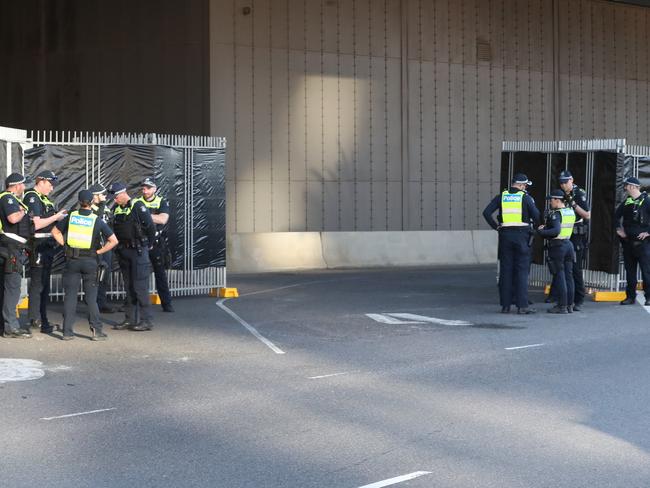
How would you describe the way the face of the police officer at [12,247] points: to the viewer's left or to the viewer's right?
to the viewer's right

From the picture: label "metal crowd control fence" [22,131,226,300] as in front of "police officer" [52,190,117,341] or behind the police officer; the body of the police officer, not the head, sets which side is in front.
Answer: in front

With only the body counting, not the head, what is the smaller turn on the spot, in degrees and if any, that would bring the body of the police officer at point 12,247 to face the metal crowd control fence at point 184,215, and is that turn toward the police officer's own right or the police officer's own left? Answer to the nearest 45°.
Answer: approximately 45° to the police officer's own left

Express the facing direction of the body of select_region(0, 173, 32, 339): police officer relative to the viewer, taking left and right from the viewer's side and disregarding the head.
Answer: facing to the right of the viewer

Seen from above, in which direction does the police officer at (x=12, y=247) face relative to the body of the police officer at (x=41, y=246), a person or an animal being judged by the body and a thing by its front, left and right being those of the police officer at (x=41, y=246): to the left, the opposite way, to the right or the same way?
the same way

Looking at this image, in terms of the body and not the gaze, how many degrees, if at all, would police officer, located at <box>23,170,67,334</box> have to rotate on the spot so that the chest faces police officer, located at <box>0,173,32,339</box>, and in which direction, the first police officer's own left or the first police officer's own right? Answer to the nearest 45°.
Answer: approximately 135° to the first police officer's own right

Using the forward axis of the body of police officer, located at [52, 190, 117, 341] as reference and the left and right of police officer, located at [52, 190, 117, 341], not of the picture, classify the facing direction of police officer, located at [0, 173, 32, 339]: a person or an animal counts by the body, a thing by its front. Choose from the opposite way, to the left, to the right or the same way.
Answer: to the right

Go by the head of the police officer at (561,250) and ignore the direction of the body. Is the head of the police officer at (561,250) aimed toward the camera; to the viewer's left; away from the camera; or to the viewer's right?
to the viewer's left

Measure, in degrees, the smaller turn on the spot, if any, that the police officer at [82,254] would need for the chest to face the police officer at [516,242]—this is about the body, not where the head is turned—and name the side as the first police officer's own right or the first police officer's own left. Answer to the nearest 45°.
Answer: approximately 90° to the first police officer's own right

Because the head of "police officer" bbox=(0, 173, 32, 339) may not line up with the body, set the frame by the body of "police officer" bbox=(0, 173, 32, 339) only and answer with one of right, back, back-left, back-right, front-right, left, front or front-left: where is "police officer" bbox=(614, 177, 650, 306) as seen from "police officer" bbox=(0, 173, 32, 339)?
front

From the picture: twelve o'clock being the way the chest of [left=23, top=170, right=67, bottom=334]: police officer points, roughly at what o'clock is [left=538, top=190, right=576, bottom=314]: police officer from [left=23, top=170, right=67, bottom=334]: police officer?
[left=538, top=190, right=576, bottom=314]: police officer is roughly at 12 o'clock from [left=23, top=170, right=67, bottom=334]: police officer.

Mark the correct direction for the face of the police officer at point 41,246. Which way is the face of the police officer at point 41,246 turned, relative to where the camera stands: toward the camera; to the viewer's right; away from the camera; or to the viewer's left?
to the viewer's right

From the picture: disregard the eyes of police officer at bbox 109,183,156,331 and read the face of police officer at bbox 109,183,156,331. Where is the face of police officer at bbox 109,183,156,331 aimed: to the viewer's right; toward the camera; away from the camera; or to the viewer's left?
to the viewer's left

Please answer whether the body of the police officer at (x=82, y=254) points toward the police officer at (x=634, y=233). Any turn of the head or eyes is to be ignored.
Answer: no

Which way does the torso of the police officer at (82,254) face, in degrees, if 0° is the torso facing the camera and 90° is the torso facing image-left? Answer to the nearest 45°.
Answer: approximately 180°

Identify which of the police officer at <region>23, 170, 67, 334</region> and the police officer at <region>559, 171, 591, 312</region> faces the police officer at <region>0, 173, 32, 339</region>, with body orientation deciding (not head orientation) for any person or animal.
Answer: the police officer at <region>559, 171, 591, 312</region>

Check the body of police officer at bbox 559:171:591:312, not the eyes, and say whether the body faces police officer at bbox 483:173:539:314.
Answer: yes

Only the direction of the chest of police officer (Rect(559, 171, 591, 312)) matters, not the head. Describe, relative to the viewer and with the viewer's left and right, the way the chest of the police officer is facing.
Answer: facing the viewer and to the left of the viewer
